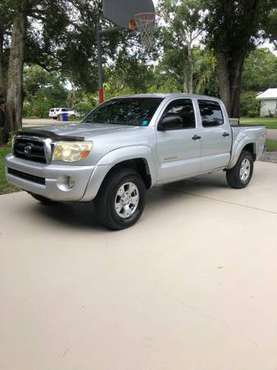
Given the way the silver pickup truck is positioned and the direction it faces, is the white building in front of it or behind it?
behind

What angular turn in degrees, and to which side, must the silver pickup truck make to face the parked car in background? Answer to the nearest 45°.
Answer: approximately 135° to its right

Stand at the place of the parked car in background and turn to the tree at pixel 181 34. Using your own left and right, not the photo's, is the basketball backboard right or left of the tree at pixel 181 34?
right

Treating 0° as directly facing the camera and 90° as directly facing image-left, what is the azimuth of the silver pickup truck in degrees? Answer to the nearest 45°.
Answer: approximately 45°

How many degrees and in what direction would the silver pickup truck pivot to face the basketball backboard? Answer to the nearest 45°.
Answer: approximately 135° to its right

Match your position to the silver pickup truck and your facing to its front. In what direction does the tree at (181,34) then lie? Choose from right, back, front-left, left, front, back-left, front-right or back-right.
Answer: back-right
